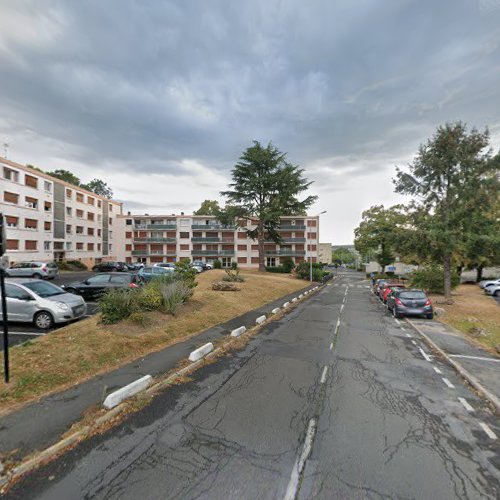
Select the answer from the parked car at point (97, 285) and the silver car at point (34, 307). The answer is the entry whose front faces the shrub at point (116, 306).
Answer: the silver car

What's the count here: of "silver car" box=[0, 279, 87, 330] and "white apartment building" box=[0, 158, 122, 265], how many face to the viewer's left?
0

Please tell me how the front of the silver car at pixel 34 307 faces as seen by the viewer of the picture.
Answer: facing the viewer and to the right of the viewer

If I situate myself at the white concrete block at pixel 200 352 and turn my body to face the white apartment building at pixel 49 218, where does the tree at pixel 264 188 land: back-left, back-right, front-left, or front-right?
front-right

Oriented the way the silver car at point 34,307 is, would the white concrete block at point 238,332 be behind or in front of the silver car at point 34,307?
in front

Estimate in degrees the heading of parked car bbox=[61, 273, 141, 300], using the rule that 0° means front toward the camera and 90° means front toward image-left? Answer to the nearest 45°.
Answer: approximately 90°

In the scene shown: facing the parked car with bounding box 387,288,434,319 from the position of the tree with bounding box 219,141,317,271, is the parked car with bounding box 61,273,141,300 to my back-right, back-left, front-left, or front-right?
front-right

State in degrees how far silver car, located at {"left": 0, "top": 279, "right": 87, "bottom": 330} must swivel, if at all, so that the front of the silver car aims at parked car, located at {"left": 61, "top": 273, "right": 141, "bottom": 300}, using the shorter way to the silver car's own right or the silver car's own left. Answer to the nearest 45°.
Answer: approximately 90° to the silver car's own left

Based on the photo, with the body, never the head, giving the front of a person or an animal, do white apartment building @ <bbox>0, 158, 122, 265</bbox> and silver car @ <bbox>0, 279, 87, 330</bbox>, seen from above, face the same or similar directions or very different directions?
same or similar directions

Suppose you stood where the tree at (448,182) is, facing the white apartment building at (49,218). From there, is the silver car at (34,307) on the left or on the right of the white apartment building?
left

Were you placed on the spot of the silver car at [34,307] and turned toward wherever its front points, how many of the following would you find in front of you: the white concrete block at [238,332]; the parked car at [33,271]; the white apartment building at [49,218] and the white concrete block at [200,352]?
2

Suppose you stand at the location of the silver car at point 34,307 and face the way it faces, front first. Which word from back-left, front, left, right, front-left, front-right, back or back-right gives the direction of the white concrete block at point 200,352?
front

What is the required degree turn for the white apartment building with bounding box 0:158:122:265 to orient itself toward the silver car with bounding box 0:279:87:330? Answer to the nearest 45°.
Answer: approximately 45° to its right

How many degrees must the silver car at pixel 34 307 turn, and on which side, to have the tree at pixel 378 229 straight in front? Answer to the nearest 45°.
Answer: approximately 45° to its left
